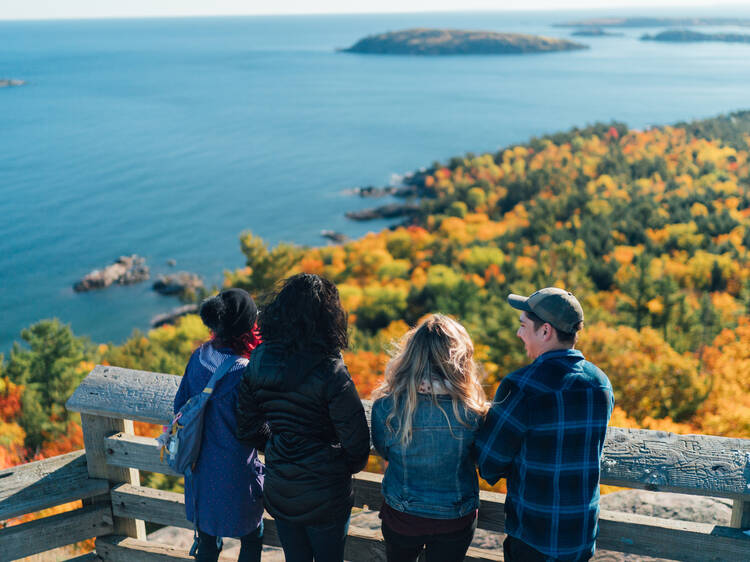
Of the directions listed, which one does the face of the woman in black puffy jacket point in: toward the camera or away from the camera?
away from the camera

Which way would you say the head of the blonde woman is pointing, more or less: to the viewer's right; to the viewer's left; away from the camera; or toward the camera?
away from the camera

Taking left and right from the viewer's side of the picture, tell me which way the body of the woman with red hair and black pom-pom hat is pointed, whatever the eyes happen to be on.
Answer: facing away from the viewer and to the right of the viewer

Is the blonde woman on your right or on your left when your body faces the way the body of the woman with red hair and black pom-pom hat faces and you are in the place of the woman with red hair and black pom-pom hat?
on your right

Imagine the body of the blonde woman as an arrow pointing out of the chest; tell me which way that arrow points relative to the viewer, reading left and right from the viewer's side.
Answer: facing away from the viewer
